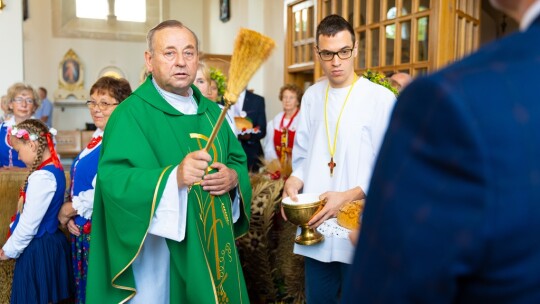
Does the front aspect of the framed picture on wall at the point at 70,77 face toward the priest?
yes

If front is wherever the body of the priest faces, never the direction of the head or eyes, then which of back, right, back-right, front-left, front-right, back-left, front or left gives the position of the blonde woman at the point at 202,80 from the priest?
back-left

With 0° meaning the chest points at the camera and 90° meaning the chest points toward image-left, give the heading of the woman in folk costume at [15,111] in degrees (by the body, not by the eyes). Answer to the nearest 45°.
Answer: approximately 0°

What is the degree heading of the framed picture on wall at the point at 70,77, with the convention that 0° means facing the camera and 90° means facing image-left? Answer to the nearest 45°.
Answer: approximately 0°

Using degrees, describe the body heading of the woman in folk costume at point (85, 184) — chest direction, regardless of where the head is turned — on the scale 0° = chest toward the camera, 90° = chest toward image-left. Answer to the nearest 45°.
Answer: approximately 45°

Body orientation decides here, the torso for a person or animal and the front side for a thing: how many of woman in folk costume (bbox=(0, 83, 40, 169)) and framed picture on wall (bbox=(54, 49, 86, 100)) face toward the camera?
2

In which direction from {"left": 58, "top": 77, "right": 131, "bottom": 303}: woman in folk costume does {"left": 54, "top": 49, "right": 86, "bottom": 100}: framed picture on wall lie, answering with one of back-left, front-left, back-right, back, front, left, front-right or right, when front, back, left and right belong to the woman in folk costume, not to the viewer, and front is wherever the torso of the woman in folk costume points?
back-right
